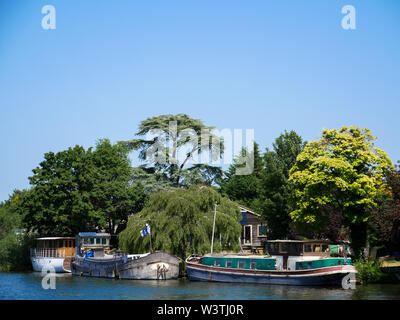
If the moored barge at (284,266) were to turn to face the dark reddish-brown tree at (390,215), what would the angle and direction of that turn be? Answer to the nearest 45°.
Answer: approximately 180°

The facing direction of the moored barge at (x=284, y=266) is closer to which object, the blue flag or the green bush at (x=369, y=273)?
the blue flag

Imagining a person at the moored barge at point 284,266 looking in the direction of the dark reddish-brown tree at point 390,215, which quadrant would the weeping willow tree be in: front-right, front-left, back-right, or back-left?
back-left

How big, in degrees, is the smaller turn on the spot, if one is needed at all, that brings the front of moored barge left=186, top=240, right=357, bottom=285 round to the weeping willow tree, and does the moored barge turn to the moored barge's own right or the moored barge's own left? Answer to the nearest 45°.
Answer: approximately 45° to the moored barge's own right

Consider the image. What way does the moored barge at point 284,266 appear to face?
to the viewer's left

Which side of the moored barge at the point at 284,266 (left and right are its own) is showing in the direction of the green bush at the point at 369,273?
back
